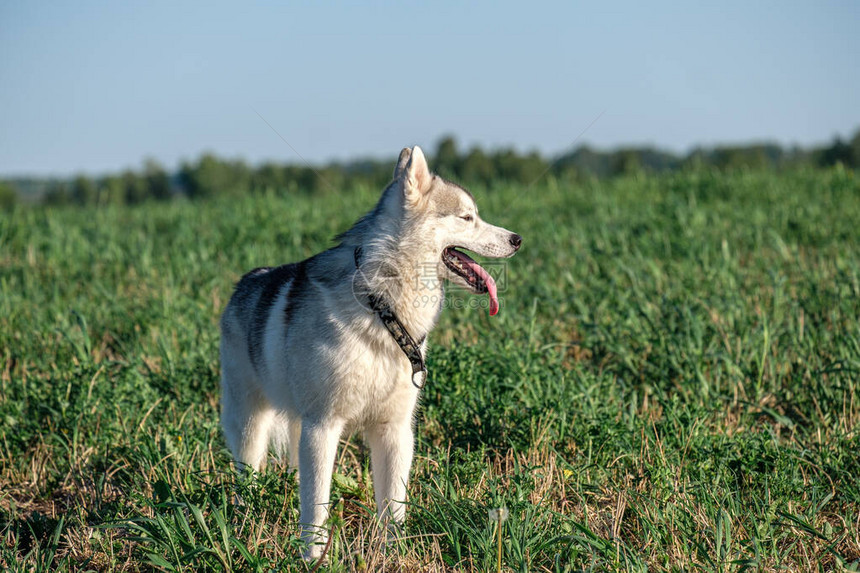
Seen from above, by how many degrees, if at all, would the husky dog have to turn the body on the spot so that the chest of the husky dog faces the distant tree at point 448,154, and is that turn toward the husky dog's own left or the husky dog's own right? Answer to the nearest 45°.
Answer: approximately 135° to the husky dog's own left

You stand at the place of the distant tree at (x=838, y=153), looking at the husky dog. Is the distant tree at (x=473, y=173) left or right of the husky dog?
right

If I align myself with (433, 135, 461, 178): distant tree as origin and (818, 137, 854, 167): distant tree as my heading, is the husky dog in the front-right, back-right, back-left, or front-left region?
back-right

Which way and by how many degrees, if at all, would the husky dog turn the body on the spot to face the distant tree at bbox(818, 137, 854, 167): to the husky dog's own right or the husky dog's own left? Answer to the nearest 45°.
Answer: approximately 90° to the husky dog's own left

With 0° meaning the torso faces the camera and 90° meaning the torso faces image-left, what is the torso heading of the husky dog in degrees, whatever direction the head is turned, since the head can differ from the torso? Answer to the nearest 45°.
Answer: approximately 315°

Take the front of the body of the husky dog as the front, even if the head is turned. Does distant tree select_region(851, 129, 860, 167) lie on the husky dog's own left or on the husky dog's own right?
on the husky dog's own left

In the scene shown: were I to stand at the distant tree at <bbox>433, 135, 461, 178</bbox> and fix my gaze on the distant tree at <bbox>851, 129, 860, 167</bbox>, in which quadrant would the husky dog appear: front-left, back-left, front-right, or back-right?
back-right

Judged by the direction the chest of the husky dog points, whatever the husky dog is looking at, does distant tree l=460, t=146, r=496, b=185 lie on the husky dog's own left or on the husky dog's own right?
on the husky dog's own left
